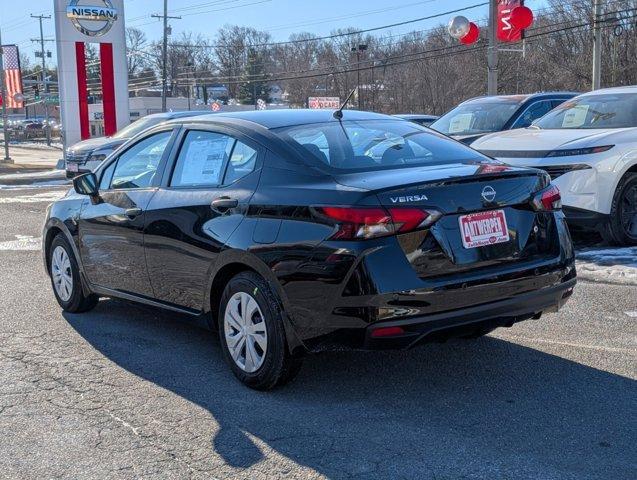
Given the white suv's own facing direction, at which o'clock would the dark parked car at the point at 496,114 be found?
The dark parked car is roughly at 4 o'clock from the white suv.

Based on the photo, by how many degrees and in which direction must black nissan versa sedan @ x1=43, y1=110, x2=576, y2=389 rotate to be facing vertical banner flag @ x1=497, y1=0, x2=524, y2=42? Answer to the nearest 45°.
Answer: approximately 45° to its right

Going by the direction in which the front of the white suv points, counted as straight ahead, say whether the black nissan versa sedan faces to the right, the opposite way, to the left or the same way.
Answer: to the right

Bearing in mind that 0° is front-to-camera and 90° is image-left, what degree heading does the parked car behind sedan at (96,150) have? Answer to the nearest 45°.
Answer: approximately 45°

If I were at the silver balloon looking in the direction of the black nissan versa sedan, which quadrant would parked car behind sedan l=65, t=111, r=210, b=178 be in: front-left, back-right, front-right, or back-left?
front-right

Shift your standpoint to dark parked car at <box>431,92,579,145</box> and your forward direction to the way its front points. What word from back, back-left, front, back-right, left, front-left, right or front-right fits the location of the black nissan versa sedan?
front-left

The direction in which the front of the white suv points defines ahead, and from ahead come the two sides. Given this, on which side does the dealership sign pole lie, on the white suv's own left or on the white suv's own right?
on the white suv's own right

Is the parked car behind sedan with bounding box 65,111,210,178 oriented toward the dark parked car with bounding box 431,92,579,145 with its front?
no

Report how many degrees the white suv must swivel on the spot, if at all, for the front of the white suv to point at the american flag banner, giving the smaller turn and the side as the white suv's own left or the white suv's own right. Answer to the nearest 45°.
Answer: approximately 90° to the white suv's own right

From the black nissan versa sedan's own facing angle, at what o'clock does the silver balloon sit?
The silver balloon is roughly at 2 o'clock from the black nissan versa sedan.

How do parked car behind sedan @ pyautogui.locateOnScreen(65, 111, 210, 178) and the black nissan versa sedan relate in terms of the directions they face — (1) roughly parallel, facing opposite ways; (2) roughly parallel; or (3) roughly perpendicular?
roughly perpendicular

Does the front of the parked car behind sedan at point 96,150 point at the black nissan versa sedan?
no

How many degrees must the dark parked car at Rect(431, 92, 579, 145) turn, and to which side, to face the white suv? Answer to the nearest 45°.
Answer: approximately 45° to its left

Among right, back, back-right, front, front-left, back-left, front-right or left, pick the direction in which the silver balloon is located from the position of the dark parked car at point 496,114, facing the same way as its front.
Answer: back-right

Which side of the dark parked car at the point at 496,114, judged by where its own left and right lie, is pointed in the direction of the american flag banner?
right

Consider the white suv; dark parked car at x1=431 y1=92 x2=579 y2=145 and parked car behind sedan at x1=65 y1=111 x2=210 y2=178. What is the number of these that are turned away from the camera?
0

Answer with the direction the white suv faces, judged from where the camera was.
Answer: facing the viewer and to the left of the viewer

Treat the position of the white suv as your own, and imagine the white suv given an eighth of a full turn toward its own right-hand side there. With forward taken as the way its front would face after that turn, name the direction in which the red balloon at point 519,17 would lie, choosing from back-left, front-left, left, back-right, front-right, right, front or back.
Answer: right

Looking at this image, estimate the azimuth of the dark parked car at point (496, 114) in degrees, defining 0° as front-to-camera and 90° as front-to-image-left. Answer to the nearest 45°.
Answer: approximately 45°

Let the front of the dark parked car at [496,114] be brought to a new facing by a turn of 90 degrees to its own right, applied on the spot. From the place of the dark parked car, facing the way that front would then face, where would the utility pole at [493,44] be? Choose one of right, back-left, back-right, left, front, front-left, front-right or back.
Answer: front-right
